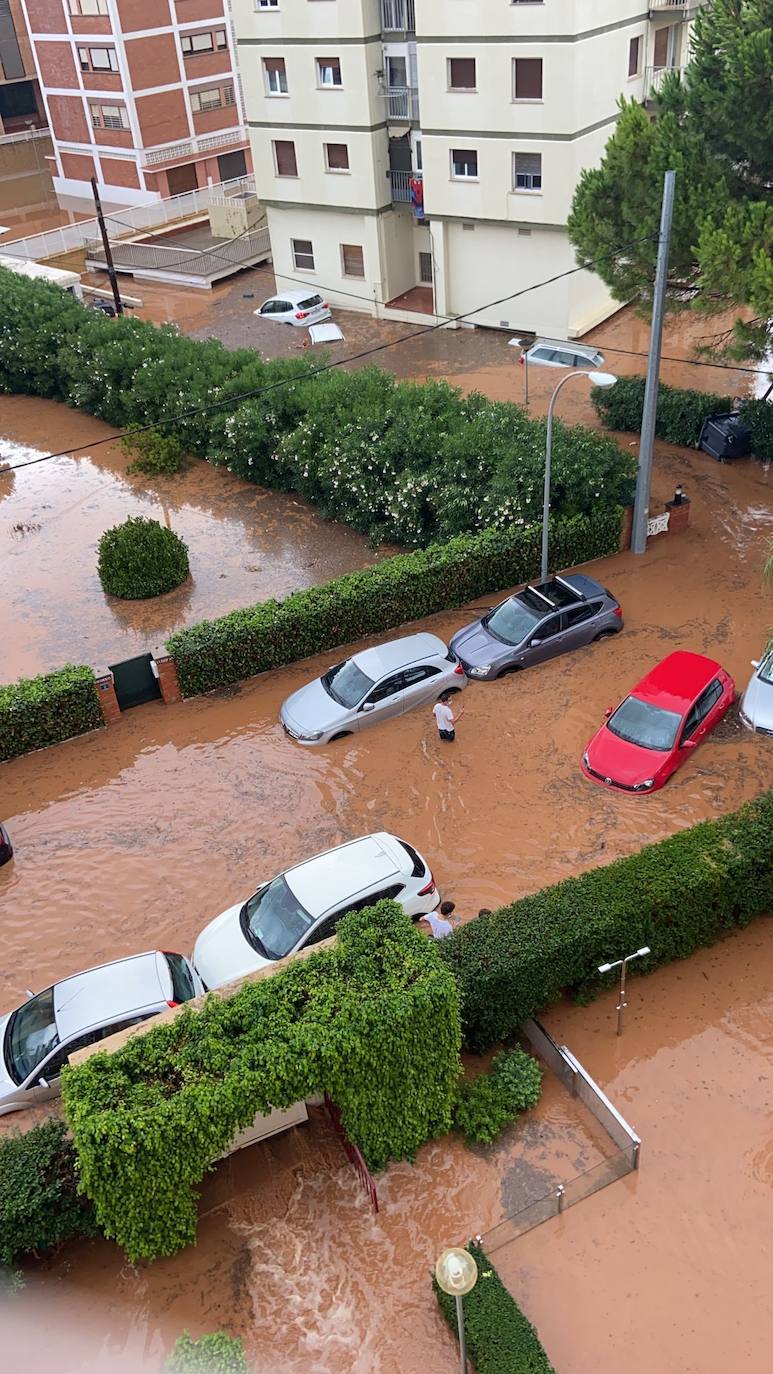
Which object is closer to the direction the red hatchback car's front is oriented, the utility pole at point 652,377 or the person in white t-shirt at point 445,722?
the person in white t-shirt

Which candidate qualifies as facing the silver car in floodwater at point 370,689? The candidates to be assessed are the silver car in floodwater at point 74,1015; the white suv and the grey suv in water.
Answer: the grey suv in water

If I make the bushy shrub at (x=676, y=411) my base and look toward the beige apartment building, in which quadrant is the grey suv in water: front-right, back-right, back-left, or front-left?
back-left

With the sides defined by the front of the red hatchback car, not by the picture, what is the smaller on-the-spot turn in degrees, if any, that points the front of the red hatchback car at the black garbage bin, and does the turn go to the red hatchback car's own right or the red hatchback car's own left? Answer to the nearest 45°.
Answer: approximately 135° to the red hatchback car's own right

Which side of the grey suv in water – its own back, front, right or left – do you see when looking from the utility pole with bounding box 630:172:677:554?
back

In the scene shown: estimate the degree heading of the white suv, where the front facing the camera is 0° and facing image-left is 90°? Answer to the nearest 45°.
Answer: approximately 45°

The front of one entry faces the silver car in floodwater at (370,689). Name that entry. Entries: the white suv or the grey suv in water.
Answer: the grey suv in water

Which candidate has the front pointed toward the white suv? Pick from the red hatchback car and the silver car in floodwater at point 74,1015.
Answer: the red hatchback car

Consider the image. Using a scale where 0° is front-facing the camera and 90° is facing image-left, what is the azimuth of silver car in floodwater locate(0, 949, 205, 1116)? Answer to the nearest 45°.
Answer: approximately 45°

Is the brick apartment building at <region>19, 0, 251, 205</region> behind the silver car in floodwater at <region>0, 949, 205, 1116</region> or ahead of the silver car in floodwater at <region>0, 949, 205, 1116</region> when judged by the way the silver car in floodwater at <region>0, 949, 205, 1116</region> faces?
behind

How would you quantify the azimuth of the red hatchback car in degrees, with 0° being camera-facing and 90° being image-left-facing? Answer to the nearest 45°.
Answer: approximately 45°

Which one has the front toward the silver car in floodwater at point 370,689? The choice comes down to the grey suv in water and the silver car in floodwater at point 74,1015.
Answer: the grey suv in water
